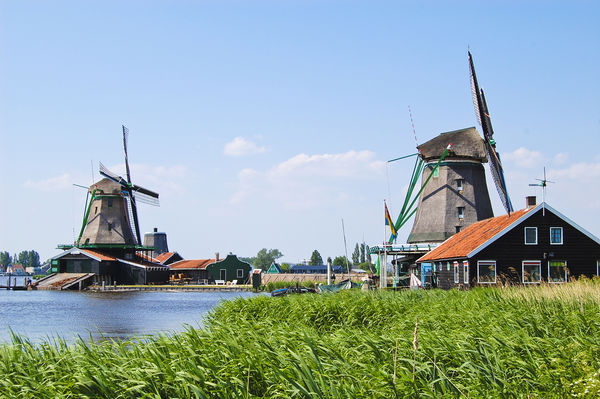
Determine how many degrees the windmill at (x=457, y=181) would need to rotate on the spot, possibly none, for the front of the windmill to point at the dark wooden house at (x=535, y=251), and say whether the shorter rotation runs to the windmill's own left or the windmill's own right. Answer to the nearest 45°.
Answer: approximately 90° to the windmill's own right

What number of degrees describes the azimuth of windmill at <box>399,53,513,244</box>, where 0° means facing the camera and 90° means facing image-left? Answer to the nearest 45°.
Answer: approximately 270°
